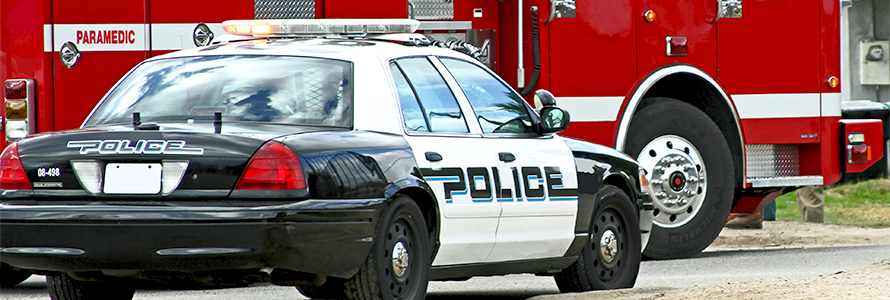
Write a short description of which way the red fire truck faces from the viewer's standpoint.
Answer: facing to the right of the viewer

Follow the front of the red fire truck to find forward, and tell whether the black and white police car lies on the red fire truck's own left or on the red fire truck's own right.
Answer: on the red fire truck's own right

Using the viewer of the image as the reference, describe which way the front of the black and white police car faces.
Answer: facing away from the viewer and to the right of the viewer

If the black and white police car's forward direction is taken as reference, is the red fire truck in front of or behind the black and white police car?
in front

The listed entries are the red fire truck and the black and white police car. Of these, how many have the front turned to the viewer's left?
0
